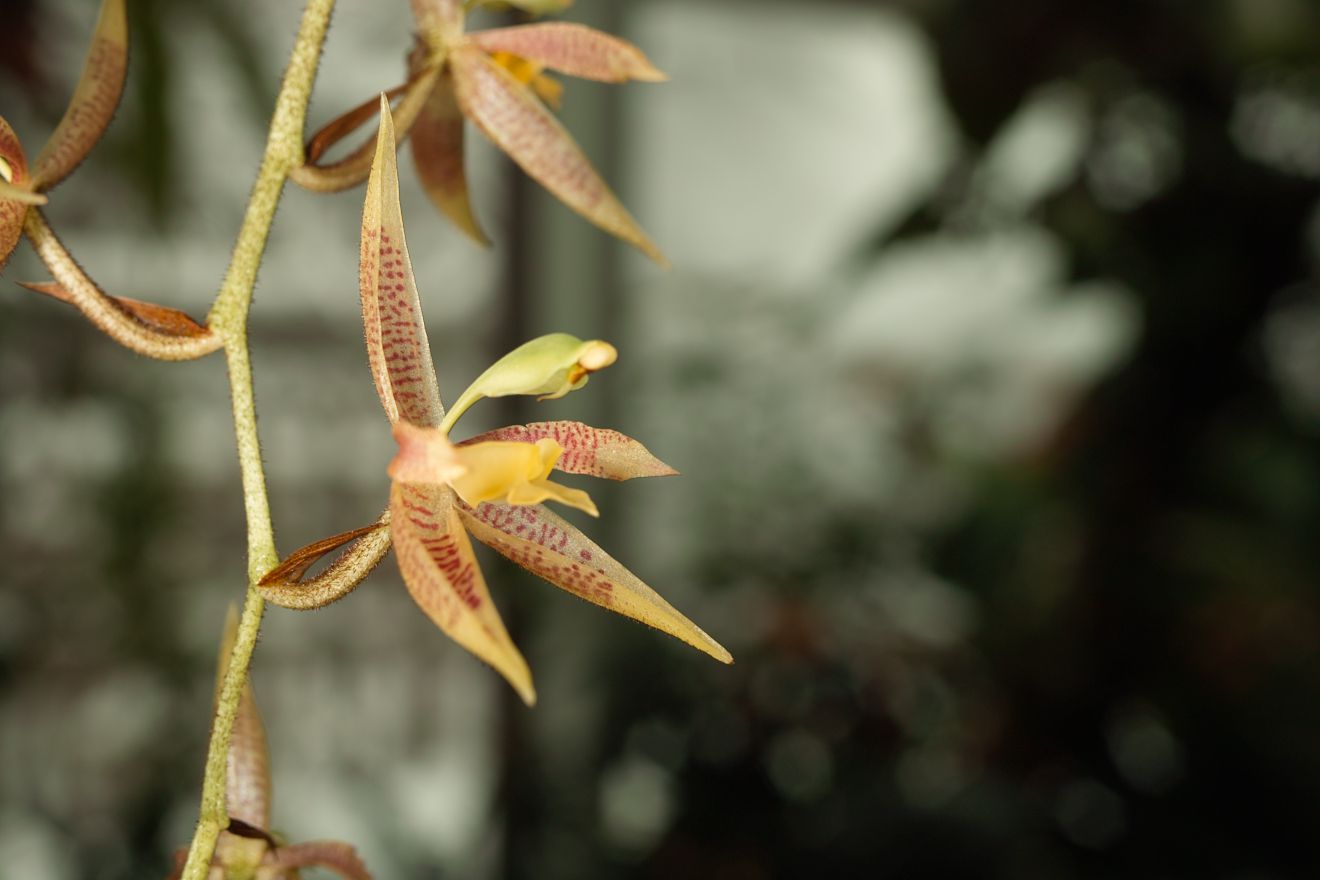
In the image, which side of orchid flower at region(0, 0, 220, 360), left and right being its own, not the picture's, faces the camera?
left

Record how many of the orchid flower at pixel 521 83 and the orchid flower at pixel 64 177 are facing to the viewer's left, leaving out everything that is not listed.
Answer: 1

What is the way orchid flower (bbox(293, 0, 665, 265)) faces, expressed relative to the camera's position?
facing away from the viewer and to the right of the viewer

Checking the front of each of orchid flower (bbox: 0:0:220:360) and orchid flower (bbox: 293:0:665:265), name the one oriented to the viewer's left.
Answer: orchid flower (bbox: 0:0:220:360)
